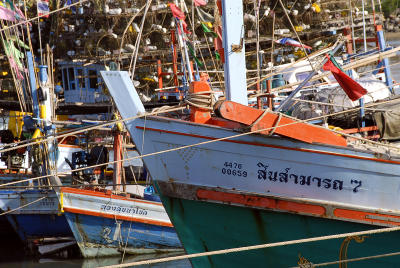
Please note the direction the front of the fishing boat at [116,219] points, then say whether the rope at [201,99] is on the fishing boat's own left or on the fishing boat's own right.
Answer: on the fishing boat's own left

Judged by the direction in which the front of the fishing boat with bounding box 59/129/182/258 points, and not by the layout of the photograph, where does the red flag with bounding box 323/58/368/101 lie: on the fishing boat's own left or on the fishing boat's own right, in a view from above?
on the fishing boat's own left

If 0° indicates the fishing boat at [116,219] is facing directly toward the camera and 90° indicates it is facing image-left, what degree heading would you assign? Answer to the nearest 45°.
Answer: approximately 45°
